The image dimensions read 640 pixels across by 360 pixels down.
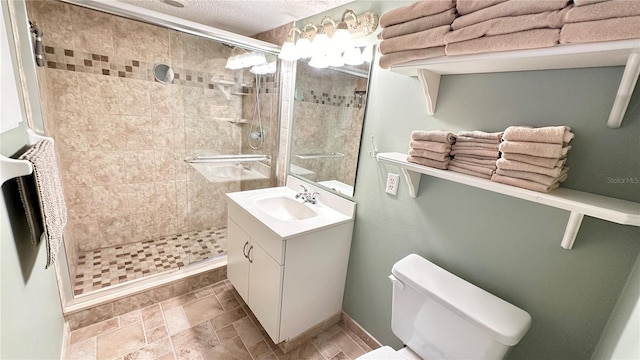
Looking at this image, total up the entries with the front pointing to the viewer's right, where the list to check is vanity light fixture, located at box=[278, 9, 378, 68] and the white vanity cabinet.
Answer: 0

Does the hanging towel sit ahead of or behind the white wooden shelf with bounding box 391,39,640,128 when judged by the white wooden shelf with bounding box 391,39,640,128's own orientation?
ahead

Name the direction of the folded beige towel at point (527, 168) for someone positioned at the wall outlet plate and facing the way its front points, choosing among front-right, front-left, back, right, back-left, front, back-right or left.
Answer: left

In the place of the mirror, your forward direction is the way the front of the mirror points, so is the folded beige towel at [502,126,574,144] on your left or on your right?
on your left

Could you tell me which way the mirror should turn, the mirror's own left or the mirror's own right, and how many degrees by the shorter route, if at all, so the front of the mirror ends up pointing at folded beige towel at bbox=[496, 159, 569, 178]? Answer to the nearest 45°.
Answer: approximately 90° to the mirror's own left
